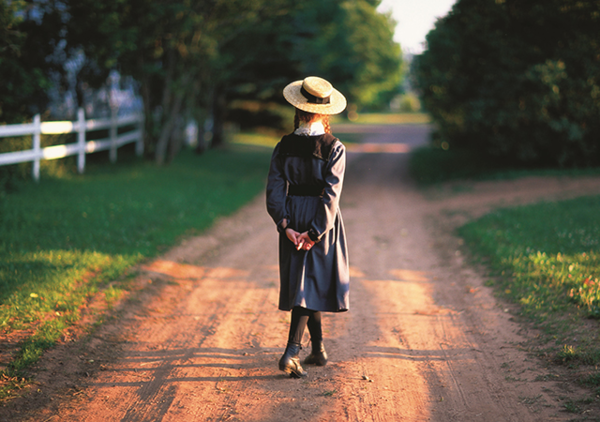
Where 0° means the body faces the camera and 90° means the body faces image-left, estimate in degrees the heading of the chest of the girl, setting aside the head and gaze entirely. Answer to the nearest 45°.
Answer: approximately 180°

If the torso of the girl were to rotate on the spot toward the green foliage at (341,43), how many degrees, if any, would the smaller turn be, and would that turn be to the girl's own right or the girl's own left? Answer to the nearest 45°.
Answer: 0° — they already face it

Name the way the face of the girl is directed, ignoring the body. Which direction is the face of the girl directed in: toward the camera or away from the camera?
away from the camera

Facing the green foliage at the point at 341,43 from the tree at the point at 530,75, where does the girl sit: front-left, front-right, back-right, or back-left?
back-left

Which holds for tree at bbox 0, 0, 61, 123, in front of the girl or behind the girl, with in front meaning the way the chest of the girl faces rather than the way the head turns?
in front

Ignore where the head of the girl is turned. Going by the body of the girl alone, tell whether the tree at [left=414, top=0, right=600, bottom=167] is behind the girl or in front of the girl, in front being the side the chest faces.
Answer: in front
